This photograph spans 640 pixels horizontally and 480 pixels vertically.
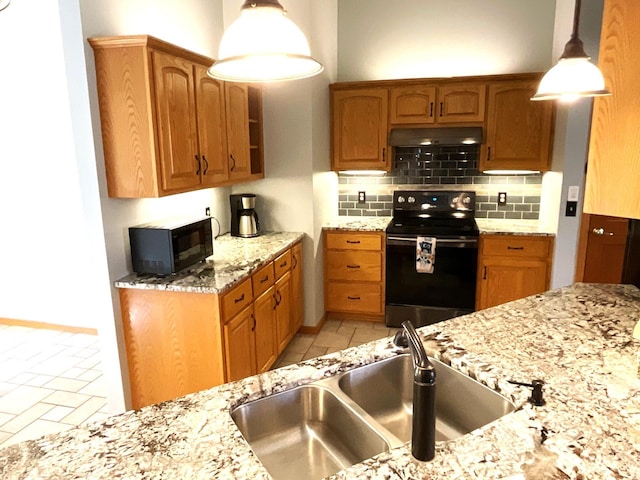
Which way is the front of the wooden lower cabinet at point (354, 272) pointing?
toward the camera

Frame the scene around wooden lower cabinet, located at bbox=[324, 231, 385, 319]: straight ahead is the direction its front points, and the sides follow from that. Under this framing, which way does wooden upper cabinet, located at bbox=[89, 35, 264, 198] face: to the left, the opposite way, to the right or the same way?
to the left

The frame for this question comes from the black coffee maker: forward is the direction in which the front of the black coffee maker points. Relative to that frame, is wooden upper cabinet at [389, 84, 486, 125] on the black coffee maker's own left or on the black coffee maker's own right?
on the black coffee maker's own left

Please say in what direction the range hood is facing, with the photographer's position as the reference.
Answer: facing the viewer

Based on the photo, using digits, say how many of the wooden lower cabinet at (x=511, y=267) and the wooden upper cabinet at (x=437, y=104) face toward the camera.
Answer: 2

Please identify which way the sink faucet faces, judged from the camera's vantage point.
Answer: facing away from the viewer and to the left of the viewer

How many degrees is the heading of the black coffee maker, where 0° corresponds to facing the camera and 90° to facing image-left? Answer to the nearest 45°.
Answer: approximately 315°

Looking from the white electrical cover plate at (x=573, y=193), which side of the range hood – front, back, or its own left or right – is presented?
left

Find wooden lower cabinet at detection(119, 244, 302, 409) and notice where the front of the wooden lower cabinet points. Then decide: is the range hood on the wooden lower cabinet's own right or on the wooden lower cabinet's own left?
on the wooden lower cabinet's own left

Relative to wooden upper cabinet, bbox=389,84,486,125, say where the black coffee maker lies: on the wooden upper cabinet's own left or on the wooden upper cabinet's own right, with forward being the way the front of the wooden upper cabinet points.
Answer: on the wooden upper cabinet's own right
